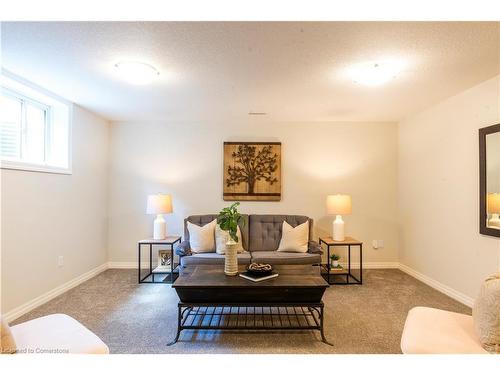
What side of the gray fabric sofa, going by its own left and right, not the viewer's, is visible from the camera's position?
front

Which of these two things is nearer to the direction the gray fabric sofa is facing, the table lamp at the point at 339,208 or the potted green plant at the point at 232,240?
the potted green plant

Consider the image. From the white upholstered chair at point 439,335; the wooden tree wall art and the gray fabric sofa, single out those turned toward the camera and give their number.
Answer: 2

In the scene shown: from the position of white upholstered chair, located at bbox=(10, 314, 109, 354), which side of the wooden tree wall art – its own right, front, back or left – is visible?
front

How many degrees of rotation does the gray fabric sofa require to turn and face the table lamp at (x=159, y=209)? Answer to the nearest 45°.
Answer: approximately 90° to its right

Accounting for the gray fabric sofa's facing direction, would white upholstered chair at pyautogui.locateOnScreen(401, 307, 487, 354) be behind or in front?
in front

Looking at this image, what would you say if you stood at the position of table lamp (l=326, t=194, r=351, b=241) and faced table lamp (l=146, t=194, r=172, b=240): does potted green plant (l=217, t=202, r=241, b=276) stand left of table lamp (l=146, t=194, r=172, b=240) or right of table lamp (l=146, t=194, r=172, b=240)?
left

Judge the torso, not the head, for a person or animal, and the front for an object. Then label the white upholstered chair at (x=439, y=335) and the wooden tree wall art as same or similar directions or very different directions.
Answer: very different directions

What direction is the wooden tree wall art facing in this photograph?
toward the camera

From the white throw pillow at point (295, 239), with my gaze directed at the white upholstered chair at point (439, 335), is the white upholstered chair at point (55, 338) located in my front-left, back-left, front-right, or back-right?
front-right

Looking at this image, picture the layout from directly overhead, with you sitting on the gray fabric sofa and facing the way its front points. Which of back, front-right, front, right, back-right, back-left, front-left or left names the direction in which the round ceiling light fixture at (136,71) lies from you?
front-right
